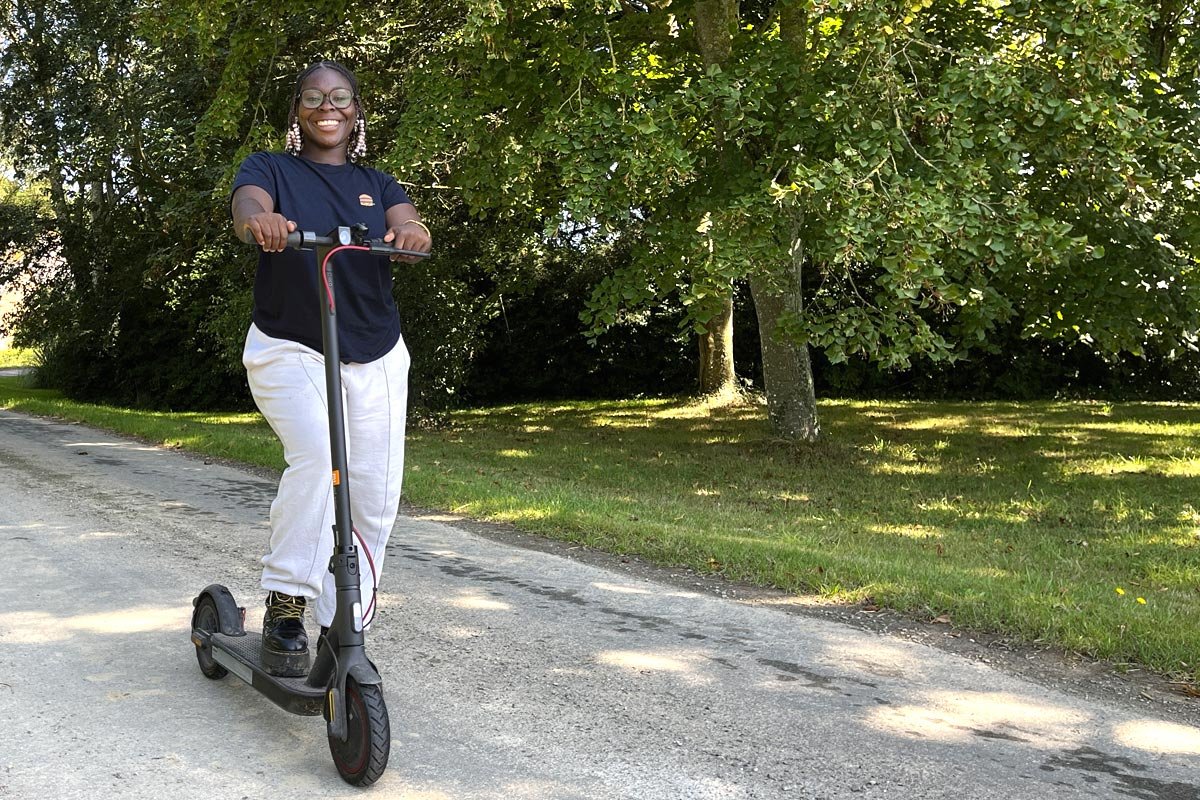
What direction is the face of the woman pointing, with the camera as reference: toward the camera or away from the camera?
toward the camera

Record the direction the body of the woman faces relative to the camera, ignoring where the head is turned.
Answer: toward the camera

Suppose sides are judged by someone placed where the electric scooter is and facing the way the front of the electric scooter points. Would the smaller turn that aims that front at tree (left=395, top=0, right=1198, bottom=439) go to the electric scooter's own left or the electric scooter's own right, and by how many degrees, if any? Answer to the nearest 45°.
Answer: approximately 90° to the electric scooter's own left

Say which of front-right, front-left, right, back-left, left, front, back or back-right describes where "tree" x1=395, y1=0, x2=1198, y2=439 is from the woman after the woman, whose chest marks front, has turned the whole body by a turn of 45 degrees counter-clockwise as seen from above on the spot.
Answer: left

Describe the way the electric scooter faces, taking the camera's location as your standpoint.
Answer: facing the viewer and to the right of the viewer
